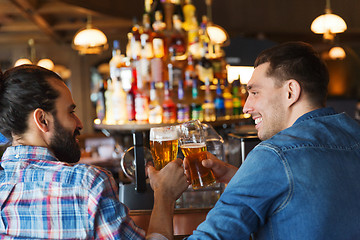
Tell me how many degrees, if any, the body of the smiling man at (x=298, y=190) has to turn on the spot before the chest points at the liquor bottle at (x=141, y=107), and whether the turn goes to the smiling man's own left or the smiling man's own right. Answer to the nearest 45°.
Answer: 0° — they already face it

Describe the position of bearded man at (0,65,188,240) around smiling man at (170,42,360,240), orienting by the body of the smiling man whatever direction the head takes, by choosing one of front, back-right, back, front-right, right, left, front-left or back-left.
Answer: front-left

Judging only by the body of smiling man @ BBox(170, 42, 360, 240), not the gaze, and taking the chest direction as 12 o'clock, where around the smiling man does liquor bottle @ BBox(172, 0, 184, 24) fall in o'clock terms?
The liquor bottle is roughly at 1 o'clock from the smiling man.

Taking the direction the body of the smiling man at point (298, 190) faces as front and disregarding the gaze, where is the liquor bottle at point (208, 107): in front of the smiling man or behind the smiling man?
in front

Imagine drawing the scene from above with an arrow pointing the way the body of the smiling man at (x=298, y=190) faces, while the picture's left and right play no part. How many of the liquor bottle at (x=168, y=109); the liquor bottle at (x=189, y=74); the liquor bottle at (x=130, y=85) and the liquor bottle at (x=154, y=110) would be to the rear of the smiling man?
0

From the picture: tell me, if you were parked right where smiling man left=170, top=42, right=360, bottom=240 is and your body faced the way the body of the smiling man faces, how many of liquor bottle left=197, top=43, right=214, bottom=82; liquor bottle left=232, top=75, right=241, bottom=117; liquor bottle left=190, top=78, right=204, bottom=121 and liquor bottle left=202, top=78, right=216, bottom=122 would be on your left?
0

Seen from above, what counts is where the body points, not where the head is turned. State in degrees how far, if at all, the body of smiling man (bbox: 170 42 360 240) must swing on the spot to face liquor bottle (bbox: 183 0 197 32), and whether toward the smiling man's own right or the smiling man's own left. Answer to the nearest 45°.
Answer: approximately 45° to the smiling man's own right

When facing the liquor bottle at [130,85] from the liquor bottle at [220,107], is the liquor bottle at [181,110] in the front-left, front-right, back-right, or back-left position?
front-left

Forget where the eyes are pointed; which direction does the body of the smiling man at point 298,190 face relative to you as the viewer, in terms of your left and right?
facing away from the viewer and to the left of the viewer

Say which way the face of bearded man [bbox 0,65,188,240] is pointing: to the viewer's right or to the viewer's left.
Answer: to the viewer's right

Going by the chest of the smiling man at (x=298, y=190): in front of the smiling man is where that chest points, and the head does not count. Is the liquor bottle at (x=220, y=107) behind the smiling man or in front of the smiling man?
in front

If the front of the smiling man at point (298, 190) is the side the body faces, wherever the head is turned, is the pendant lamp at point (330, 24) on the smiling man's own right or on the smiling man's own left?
on the smiling man's own right

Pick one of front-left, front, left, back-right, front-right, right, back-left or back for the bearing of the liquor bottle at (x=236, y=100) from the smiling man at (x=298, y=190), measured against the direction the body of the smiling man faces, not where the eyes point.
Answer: front-right

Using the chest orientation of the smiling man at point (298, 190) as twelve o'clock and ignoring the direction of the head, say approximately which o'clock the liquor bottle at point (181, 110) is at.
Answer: The liquor bottle is roughly at 1 o'clock from the smiling man.

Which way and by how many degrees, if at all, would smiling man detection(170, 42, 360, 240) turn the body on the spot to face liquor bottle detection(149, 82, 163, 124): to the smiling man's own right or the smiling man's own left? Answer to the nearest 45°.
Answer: approximately 45° to the smiling man's own right
